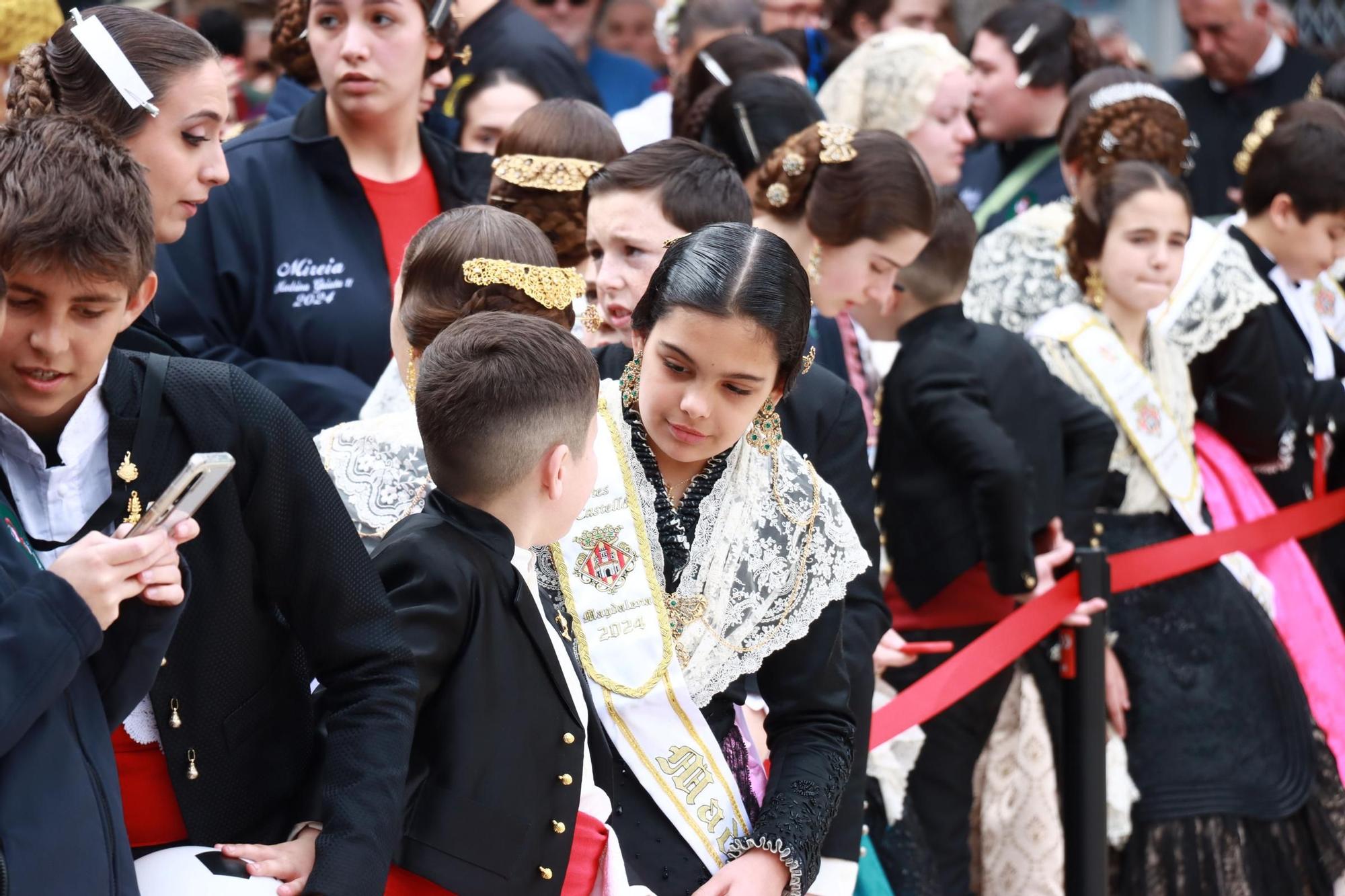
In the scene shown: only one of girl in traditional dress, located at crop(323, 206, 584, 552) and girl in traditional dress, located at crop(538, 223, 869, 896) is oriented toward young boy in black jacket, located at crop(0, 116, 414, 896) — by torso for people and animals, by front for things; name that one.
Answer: girl in traditional dress, located at crop(538, 223, 869, 896)

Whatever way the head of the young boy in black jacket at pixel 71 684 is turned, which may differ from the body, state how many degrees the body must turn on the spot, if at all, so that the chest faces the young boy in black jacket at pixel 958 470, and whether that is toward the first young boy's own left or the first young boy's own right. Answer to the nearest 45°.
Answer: approximately 90° to the first young boy's own left

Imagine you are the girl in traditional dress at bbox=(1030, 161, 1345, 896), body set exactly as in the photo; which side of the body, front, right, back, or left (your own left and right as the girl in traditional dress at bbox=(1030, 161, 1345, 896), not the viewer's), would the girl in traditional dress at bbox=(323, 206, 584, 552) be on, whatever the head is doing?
right

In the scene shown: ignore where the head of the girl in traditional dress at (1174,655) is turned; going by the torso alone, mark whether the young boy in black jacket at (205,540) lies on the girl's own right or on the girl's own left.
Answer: on the girl's own right

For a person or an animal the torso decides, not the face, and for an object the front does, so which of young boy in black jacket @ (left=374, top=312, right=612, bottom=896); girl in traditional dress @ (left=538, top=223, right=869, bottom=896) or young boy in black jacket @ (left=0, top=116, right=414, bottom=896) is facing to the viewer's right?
young boy in black jacket @ (left=374, top=312, right=612, bottom=896)

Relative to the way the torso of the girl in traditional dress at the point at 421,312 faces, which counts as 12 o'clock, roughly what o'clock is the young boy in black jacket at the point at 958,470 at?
The young boy in black jacket is roughly at 3 o'clock from the girl in traditional dress.

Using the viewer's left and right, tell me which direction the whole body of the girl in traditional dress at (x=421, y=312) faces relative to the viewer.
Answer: facing away from the viewer and to the left of the viewer

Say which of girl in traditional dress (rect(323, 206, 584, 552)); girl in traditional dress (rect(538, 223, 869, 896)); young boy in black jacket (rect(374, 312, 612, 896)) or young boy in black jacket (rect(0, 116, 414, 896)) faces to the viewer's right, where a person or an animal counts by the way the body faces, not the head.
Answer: young boy in black jacket (rect(374, 312, 612, 896))

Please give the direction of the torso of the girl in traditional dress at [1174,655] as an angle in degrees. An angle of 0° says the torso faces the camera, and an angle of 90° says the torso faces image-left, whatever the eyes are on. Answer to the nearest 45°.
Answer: approximately 315°

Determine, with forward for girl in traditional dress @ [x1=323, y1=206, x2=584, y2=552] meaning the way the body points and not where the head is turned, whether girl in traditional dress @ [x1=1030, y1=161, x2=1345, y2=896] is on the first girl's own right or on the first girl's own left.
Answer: on the first girl's own right
